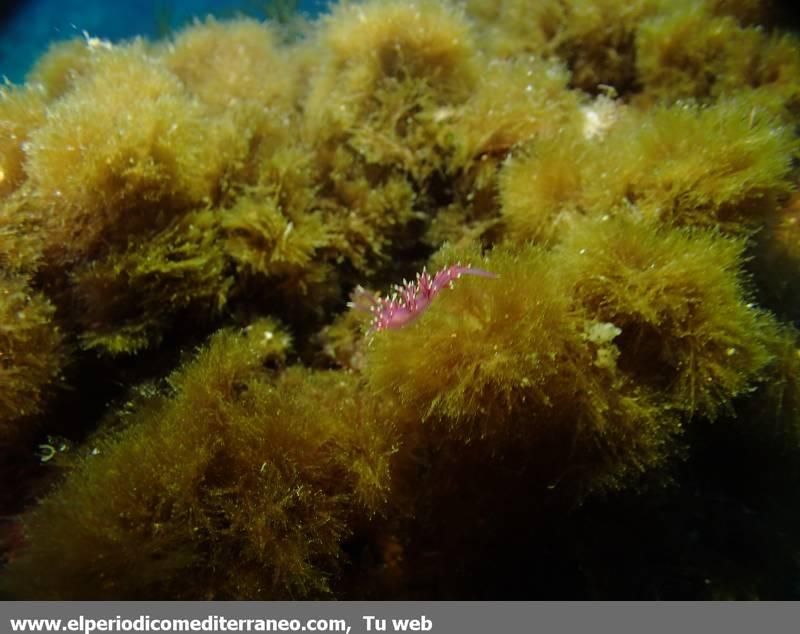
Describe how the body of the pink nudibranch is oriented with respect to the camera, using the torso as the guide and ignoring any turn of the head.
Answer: to the viewer's left
